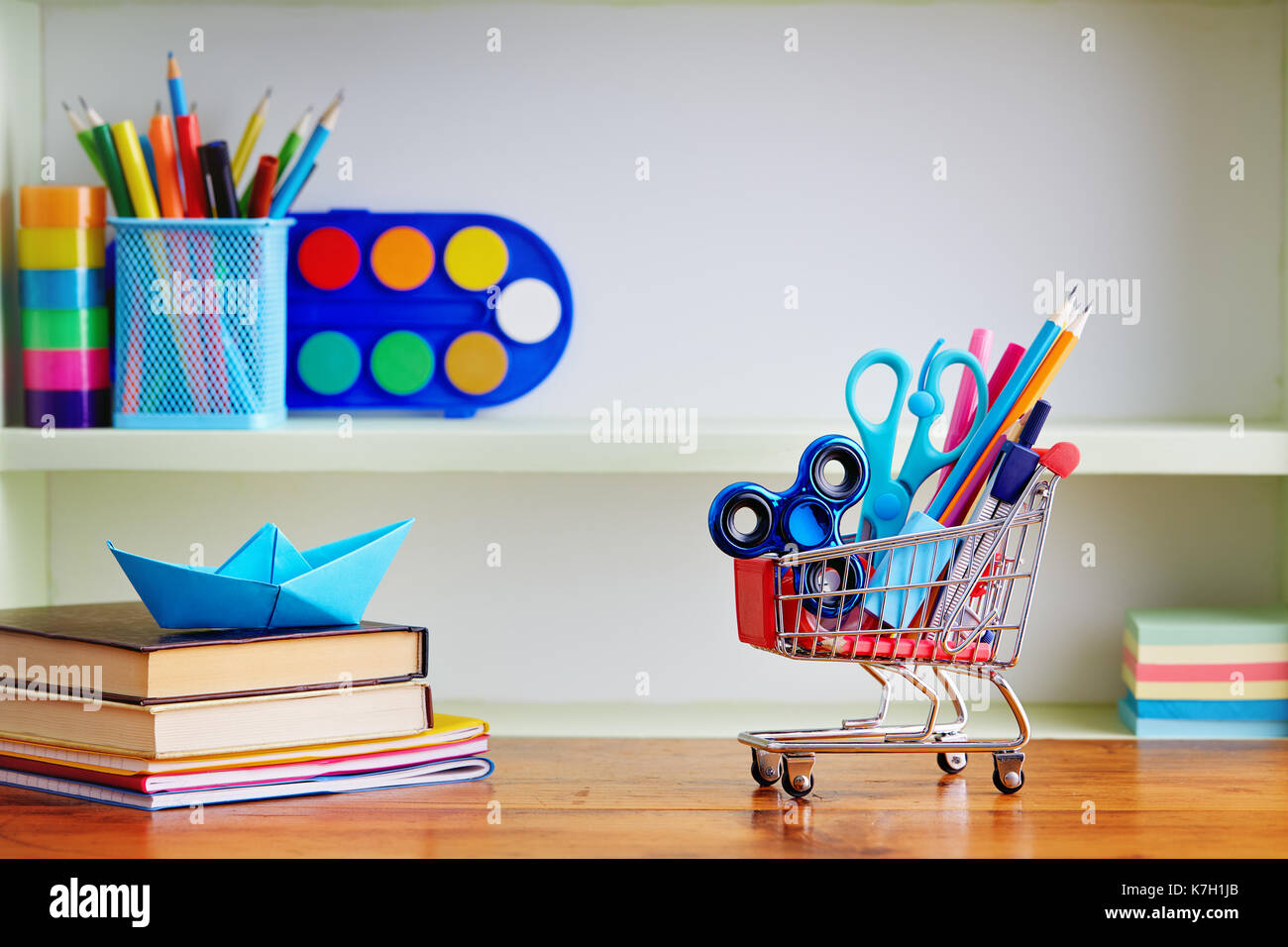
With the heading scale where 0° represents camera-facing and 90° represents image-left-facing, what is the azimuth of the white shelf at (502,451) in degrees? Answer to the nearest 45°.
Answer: approximately 0°
